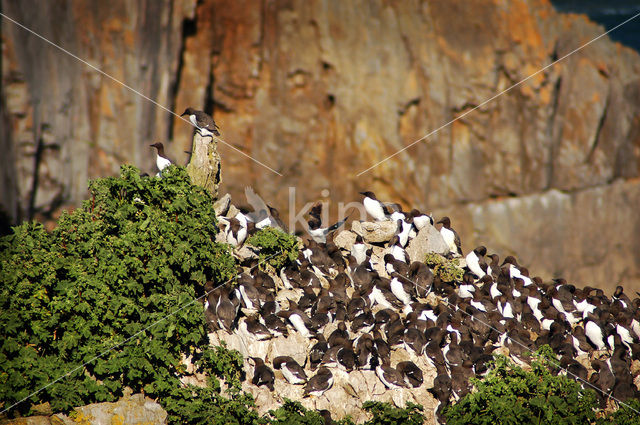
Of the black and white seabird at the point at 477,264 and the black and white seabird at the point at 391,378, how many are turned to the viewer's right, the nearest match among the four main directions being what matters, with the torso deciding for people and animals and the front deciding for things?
0

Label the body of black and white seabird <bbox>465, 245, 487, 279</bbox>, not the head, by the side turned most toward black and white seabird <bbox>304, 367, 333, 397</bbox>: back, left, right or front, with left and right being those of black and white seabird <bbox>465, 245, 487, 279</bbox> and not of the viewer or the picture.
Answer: front

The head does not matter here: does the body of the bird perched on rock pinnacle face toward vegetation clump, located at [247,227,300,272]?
no

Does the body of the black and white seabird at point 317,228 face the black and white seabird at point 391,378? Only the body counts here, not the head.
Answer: no

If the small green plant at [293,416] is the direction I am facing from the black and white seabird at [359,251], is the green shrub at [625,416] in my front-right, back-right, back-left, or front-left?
front-left

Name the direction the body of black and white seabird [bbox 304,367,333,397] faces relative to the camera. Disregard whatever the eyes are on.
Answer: to the viewer's right

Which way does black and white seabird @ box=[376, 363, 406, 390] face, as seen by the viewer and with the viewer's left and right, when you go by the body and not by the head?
facing to the left of the viewer

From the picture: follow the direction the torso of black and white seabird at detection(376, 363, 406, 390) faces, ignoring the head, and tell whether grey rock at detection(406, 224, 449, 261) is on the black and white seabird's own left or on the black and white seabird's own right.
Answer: on the black and white seabird's own right

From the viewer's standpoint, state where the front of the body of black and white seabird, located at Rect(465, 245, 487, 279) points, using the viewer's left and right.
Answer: facing the viewer and to the left of the viewer

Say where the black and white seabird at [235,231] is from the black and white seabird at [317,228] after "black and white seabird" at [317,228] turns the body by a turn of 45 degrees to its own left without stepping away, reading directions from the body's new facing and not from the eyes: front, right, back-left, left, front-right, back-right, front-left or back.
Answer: front-right
